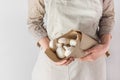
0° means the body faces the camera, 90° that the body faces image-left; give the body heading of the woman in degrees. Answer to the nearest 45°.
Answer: approximately 0°
